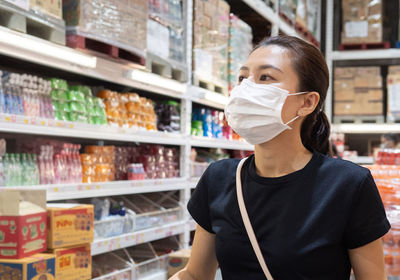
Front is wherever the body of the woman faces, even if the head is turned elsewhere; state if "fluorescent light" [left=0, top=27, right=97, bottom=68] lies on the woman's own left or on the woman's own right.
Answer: on the woman's own right

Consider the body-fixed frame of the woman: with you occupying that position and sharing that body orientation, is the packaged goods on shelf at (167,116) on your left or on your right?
on your right

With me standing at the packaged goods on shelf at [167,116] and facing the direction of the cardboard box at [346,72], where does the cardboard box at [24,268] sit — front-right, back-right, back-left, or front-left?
back-right

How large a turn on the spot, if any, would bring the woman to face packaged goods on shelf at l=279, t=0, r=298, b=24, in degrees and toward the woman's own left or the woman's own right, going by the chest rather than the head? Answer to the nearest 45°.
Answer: approximately 135° to the woman's own right

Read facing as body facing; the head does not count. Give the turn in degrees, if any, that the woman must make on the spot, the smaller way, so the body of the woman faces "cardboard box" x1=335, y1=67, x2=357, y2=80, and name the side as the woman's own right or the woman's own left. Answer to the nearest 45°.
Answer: approximately 135° to the woman's own right

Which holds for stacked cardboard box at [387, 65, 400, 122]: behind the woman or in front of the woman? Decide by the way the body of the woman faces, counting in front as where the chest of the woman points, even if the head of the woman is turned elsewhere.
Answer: behind

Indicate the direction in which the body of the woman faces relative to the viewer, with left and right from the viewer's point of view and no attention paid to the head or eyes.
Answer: facing the viewer and to the left of the viewer
